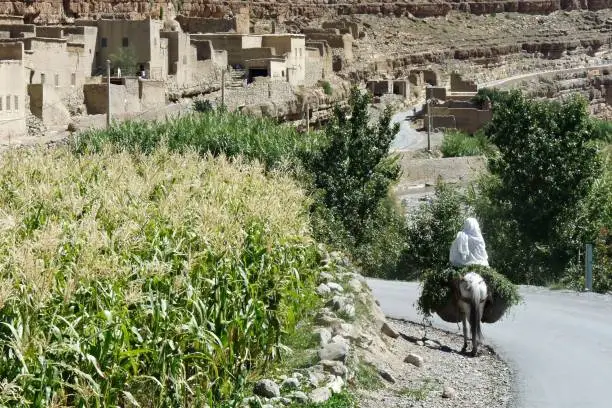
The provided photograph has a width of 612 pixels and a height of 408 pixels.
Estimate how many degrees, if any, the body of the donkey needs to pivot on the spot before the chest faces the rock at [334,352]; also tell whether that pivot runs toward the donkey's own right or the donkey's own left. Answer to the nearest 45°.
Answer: approximately 135° to the donkey's own left

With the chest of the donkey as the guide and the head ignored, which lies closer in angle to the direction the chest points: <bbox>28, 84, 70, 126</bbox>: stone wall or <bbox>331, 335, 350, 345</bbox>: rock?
the stone wall

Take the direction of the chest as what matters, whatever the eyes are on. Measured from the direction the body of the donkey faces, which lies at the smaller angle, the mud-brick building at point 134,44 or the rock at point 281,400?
the mud-brick building

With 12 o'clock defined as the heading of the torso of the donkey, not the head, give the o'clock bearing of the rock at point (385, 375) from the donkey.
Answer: The rock is roughly at 7 o'clock from the donkey.

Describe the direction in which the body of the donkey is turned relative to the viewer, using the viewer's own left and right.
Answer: facing away from the viewer

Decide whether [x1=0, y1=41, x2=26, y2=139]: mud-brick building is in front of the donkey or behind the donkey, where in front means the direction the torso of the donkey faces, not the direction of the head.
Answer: in front

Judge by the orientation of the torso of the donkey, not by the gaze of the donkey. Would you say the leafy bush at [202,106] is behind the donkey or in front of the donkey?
in front

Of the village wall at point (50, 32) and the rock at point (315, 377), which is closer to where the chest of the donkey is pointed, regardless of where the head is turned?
the village wall

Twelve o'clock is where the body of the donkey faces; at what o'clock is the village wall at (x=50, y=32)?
The village wall is roughly at 11 o'clock from the donkey.

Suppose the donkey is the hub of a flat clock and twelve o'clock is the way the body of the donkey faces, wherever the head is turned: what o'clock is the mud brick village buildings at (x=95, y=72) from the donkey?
The mud brick village buildings is roughly at 11 o'clock from the donkey.

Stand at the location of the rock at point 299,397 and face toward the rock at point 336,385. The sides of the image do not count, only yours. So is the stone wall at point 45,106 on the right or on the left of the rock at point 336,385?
left

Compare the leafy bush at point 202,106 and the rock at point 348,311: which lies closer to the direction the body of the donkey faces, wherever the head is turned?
the leafy bush

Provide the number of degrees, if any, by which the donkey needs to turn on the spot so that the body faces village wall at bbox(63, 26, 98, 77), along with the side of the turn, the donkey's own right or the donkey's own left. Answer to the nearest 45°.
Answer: approximately 45° to the donkey's own left
